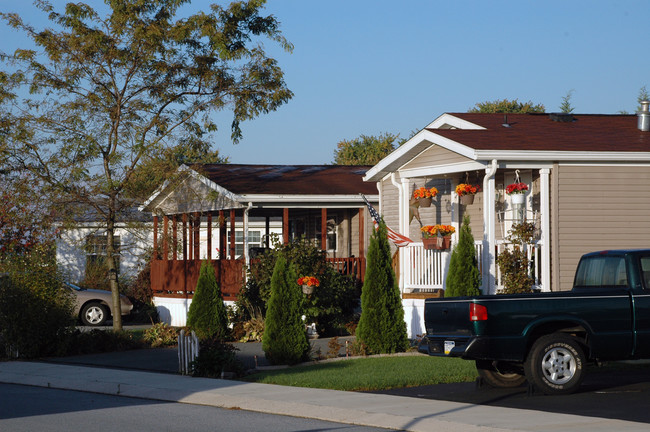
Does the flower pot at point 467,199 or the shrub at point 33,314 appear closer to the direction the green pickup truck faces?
the flower pot

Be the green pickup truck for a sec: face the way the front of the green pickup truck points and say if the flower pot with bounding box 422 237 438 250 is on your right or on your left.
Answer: on your left

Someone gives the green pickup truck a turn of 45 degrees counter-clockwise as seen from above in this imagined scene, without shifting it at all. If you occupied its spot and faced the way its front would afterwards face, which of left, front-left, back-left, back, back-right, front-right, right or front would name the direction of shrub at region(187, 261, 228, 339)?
front-left

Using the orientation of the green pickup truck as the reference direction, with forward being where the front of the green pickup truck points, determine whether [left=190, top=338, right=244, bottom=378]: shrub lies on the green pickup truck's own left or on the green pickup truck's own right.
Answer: on the green pickup truck's own left

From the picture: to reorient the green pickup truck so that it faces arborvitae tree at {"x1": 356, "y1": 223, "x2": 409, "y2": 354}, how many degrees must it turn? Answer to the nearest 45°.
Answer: approximately 90° to its left

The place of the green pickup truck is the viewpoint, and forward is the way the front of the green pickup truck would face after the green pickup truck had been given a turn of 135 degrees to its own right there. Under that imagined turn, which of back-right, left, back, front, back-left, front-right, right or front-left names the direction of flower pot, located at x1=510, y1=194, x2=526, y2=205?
back

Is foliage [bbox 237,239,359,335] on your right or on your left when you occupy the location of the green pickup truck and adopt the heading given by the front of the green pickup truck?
on your left

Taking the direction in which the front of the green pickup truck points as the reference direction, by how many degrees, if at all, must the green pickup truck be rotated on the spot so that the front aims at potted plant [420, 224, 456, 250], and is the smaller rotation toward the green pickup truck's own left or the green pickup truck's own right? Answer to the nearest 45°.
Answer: approximately 45° to the green pickup truck's own left

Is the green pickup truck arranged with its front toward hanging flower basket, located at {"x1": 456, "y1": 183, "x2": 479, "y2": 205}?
no

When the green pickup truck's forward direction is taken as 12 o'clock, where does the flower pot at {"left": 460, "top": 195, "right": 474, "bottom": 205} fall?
The flower pot is roughly at 10 o'clock from the green pickup truck.

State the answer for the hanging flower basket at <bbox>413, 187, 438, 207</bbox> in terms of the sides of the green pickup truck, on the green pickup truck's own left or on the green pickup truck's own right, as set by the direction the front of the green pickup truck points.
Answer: on the green pickup truck's own left

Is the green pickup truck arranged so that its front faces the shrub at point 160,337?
no

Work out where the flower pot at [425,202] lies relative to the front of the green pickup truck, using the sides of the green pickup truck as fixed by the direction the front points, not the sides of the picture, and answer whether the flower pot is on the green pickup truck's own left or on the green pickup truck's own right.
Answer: on the green pickup truck's own left

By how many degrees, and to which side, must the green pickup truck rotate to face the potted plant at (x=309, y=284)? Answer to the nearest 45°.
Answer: approximately 90° to its left

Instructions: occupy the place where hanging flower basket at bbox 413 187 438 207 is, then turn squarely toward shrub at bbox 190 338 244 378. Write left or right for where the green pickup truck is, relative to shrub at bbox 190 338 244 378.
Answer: left

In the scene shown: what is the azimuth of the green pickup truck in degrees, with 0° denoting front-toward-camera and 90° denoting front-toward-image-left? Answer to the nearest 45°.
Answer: approximately 225°
